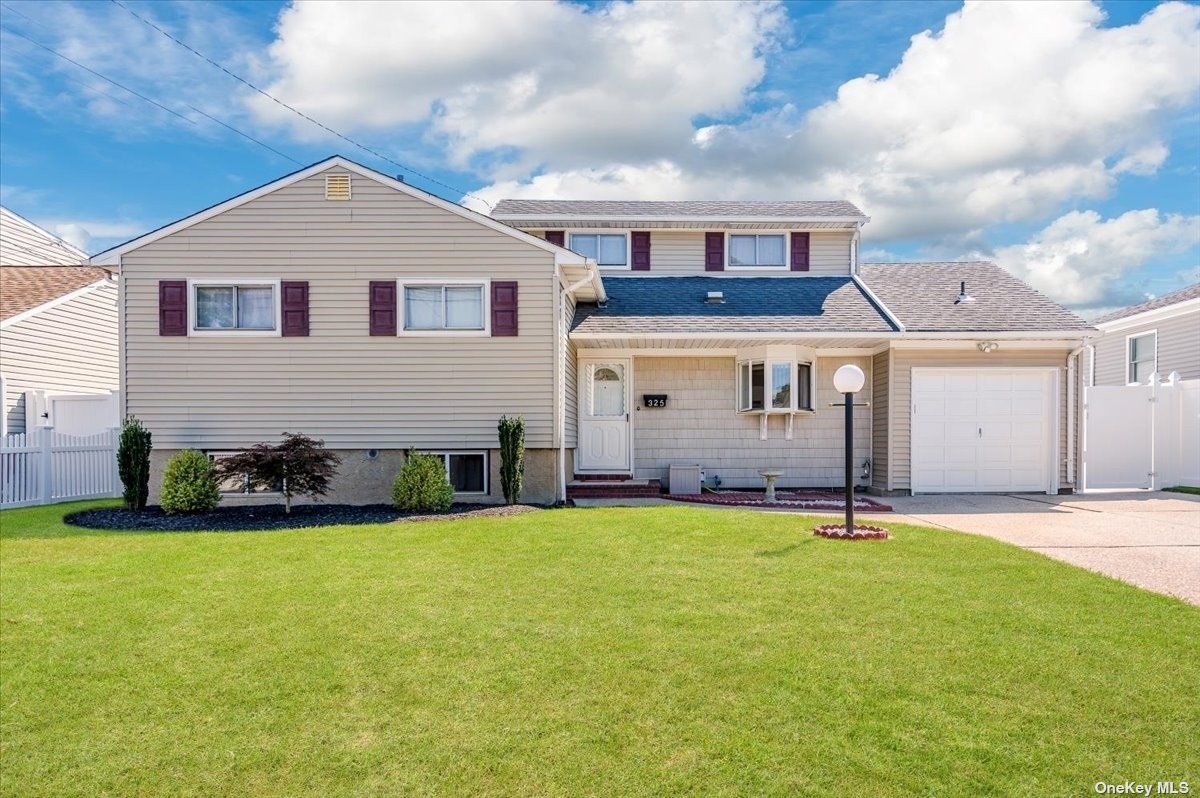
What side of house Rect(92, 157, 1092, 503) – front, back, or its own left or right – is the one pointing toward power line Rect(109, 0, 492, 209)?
right

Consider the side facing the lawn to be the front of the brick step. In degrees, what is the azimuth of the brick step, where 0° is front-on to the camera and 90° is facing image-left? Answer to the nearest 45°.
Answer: approximately 0°

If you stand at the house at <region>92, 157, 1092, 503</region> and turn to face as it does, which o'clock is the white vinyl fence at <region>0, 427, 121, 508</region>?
The white vinyl fence is roughly at 3 o'clock from the house.

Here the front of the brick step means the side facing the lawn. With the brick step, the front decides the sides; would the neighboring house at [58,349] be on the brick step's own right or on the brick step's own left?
on the brick step's own right

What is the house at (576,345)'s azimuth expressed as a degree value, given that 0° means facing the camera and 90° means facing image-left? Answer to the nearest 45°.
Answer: approximately 0°

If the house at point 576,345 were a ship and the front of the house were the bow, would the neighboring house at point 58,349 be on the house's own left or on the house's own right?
on the house's own right

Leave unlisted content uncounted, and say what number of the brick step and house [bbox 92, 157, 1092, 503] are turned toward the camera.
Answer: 2
